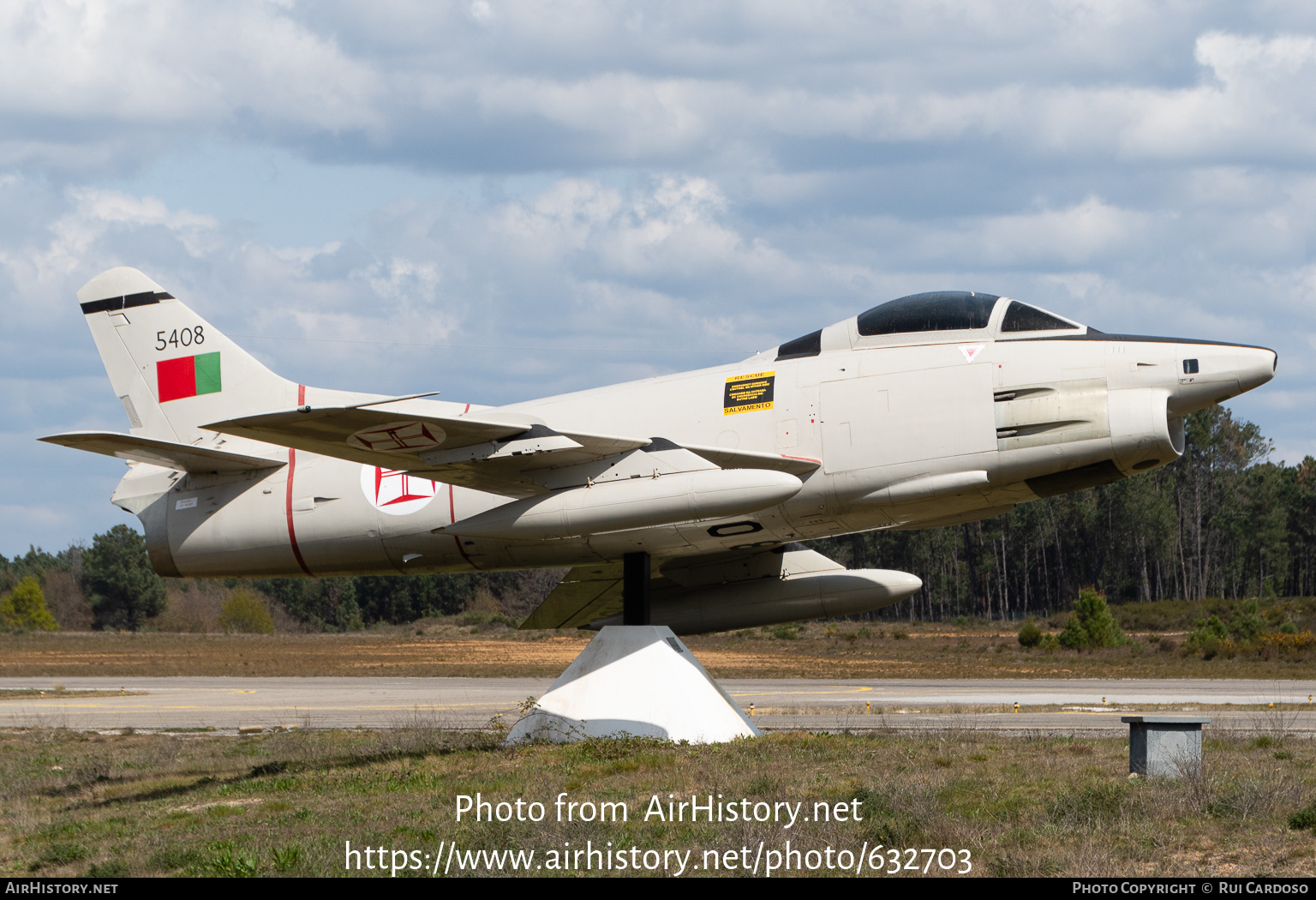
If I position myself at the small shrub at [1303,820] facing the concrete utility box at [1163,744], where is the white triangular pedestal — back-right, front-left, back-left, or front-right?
front-left

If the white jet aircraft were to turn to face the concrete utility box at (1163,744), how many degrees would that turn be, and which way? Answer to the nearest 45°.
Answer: approximately 45° to its right

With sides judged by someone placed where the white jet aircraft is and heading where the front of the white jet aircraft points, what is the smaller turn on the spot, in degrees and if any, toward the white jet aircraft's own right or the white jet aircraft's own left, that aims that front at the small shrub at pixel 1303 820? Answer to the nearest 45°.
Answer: approximately 45° to the white jet aircraft's own right

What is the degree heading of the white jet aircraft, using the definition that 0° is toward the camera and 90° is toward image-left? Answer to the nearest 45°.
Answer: approximately 270°
